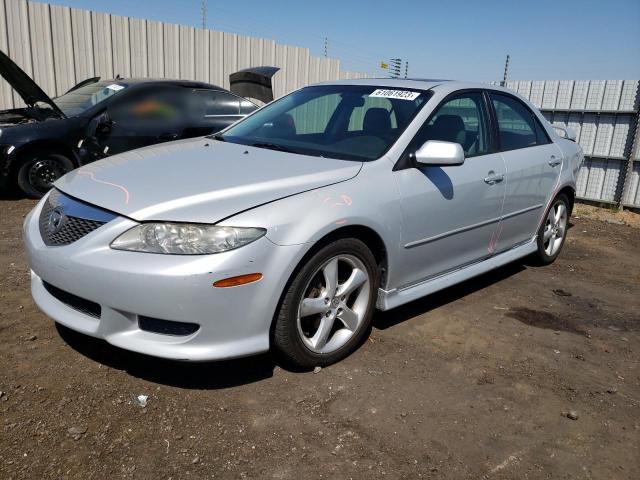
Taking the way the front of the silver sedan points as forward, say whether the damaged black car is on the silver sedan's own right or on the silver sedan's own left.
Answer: on the silver sedan's own right

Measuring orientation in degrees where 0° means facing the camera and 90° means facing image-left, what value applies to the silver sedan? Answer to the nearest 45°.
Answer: approximately 45°
